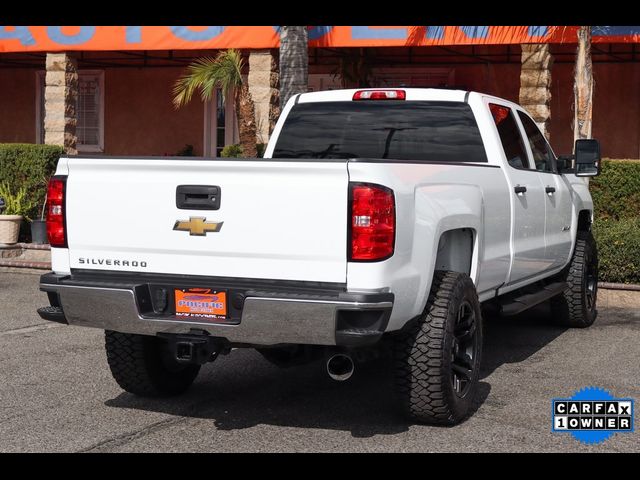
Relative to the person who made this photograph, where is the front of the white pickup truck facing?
facing away from the viewer and to the right of the viewer

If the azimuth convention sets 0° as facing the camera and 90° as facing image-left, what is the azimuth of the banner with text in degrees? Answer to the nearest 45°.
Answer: approximately 0°

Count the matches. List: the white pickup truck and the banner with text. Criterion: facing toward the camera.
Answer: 1

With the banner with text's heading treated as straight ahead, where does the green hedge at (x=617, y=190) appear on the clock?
The green hedge is roughly at 10 o'clock from the banner with text.

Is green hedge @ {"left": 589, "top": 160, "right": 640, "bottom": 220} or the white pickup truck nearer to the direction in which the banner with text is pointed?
the white pickup truck

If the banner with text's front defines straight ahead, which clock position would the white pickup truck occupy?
The white pickup truck is roughly at 12 o'clock from the banner with text.

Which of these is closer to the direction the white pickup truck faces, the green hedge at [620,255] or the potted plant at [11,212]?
the green hedge

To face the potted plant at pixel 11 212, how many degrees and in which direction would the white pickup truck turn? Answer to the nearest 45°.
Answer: approximately 90° to its left

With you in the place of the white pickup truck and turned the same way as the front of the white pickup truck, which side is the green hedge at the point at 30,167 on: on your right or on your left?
on your left

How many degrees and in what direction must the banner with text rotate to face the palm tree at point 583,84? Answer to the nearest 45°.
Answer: approximately 45° to its left
